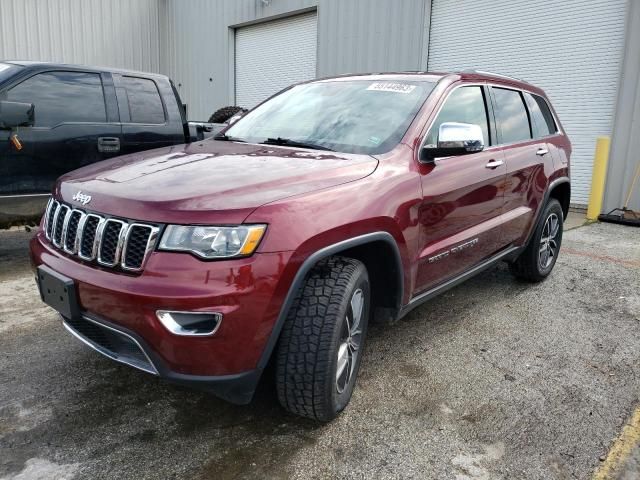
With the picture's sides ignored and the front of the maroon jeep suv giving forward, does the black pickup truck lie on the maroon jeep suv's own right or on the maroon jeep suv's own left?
on the maroon jeep suv's own right

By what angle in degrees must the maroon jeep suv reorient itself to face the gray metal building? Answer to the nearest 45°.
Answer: approximately 135° to its right

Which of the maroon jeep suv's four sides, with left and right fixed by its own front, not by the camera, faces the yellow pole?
back

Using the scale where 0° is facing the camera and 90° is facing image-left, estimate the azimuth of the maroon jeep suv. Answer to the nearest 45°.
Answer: approximately 45°

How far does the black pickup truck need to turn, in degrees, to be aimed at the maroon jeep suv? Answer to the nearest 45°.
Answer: approximately 90° to its left

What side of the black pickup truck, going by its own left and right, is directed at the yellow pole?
back

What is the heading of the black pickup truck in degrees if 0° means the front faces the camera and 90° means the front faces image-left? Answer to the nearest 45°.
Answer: approximately 90°
